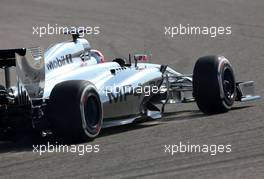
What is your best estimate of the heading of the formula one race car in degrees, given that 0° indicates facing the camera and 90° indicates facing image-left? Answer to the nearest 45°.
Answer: approximately 225°
